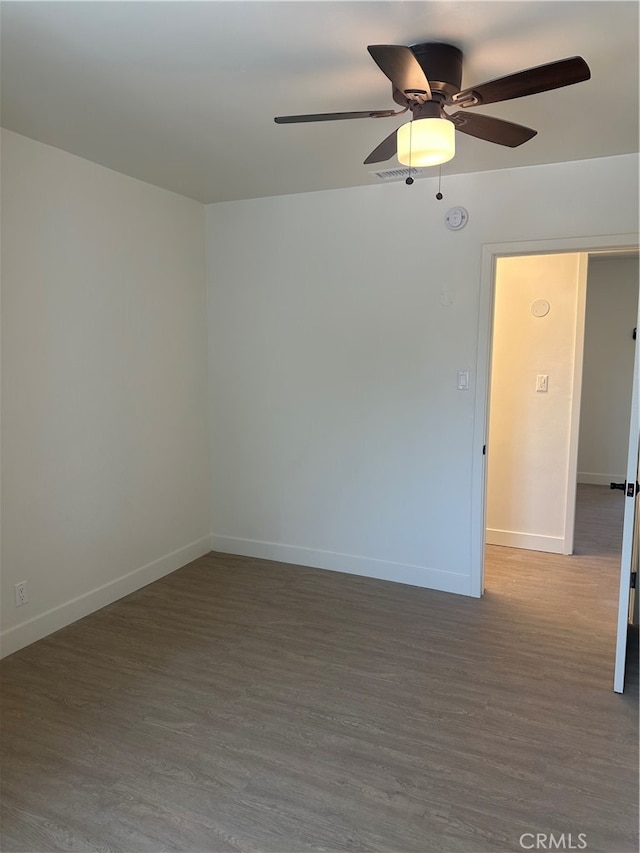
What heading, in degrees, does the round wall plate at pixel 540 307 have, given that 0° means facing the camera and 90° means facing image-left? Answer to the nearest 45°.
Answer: approximately 0°

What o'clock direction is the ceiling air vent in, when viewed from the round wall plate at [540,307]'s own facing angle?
The ceiling air vent is roughly at 1 o'clock from the round wall plate.
